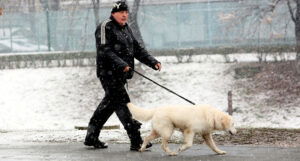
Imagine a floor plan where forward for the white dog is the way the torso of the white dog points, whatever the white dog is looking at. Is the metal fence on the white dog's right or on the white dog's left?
on the white dog's left

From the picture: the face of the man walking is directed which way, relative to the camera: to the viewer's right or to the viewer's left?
to the viewer's right

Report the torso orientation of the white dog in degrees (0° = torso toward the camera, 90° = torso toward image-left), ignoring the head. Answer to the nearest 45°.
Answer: approximately 270°

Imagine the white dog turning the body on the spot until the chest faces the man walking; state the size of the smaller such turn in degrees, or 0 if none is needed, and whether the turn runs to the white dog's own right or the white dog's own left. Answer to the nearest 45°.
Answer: approximately 135° to the white dog's own left
